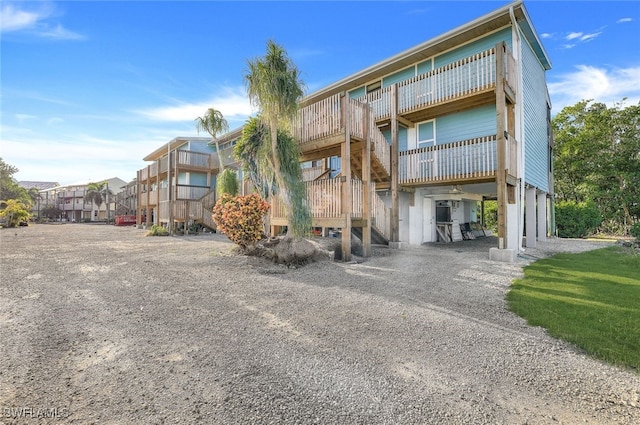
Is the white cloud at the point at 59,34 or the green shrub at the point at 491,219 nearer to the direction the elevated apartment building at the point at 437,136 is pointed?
the white cloud

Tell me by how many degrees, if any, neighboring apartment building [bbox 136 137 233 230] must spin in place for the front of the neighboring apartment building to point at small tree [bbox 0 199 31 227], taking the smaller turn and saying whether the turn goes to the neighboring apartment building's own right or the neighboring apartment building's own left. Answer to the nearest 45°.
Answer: approximately 90° to the neighboring apartment building's own right

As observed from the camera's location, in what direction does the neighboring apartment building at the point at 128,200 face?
facing the viewer and to the left of the viewer

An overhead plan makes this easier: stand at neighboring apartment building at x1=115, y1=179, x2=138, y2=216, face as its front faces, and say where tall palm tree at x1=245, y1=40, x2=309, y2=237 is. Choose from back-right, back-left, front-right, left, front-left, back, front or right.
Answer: front-left

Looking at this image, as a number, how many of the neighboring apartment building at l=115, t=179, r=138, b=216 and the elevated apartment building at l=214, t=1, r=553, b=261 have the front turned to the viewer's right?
0

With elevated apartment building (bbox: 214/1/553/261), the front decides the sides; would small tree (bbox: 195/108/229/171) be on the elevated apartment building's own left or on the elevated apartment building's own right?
on the elevated apartment building's own right

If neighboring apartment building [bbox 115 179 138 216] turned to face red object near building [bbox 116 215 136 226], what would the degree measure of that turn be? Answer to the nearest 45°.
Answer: approximately 45° to its left

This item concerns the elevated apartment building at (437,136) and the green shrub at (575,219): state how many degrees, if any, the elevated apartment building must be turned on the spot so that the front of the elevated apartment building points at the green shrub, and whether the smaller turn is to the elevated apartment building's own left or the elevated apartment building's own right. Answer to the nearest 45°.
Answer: approximately 180°

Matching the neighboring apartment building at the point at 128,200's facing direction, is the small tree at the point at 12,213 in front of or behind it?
in front

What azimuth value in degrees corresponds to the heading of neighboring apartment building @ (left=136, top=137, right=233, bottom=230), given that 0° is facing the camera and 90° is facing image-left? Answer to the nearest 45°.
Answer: approximately 45°

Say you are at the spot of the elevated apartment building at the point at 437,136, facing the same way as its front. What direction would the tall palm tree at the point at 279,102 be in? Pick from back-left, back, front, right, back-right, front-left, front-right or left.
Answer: front

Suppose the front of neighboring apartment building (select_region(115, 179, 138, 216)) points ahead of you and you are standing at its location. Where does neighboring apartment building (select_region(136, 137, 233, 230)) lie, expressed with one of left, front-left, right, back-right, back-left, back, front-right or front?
front-left

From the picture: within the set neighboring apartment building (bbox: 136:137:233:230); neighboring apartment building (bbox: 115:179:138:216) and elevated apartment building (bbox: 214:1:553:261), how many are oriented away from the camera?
0
